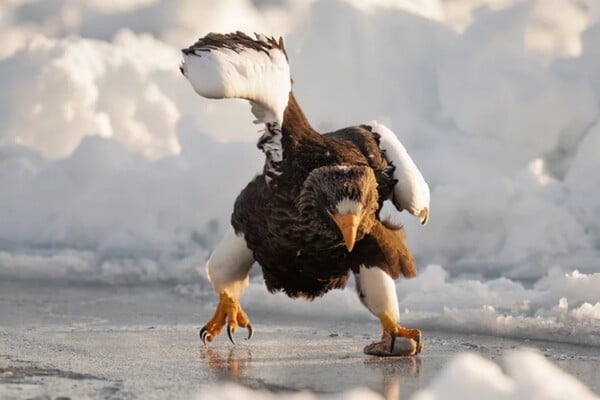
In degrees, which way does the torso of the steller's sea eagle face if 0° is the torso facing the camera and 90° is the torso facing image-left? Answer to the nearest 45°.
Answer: approximately 0°
